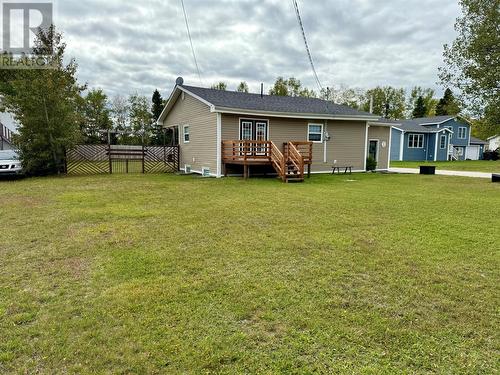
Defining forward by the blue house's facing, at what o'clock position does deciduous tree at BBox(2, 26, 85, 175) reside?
The deciduous tree is roughly at 1 o'clock from the blue house.

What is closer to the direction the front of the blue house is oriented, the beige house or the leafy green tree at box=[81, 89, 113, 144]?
the beige house

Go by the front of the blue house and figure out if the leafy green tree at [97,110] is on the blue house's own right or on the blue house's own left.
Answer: on the blue house's own right

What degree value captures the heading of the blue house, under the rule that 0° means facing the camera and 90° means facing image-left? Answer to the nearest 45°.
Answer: approximately 0°

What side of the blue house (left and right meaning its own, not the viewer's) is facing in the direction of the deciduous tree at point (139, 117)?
right
